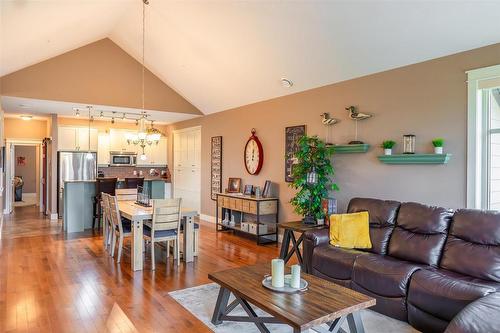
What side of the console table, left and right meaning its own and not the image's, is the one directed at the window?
left

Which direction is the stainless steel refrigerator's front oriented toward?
toward the camera

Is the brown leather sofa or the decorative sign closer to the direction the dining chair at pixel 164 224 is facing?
the decorative sign

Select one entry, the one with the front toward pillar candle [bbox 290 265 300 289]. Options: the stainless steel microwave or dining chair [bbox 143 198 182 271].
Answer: the stainless steel microwave

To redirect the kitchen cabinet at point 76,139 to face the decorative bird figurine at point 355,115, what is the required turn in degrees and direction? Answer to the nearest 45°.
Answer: approximately 45° to its left

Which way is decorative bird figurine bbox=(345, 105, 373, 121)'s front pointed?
to the viewer's left

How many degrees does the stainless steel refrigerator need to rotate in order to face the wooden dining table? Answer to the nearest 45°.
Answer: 0° — it already faces it

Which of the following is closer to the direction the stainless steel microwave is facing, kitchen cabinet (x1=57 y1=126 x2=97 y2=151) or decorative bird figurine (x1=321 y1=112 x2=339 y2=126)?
the decorative bird figurine

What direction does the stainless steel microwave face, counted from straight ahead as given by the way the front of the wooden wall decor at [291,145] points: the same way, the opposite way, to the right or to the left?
to the left

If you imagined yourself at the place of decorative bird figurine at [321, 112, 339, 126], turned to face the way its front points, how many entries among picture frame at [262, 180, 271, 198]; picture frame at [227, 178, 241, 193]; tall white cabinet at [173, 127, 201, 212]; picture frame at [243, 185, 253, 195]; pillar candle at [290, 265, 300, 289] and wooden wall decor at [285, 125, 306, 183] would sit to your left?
1

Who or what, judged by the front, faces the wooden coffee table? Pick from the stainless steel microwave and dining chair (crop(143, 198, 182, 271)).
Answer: the stainless steel microwave

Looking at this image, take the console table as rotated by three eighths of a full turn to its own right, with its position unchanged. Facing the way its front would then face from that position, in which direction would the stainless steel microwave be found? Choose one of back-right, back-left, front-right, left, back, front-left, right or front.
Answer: front-left

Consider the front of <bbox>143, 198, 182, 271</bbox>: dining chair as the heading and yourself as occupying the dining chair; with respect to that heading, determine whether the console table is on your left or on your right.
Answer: on your right

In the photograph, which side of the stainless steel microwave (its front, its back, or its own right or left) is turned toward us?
front

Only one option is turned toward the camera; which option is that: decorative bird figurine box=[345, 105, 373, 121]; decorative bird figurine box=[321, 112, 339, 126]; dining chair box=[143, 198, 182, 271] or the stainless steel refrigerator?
the stainless steel refrigerator

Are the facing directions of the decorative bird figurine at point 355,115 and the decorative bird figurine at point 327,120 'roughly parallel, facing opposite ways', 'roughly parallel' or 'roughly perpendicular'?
roughly parallel

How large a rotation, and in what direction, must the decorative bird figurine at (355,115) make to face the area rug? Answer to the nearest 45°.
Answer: approximately 45° to its left
